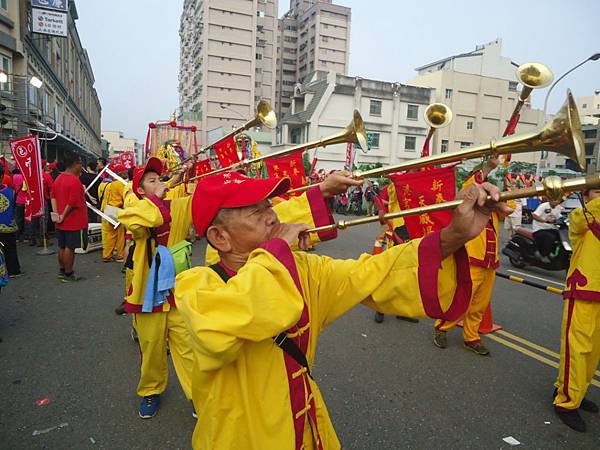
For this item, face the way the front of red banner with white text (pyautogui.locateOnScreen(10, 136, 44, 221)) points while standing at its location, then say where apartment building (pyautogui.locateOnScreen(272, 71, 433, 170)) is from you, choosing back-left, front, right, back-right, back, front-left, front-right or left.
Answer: back-left

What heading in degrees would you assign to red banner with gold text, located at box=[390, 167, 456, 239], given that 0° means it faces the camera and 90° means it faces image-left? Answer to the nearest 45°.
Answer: approximately 0°
